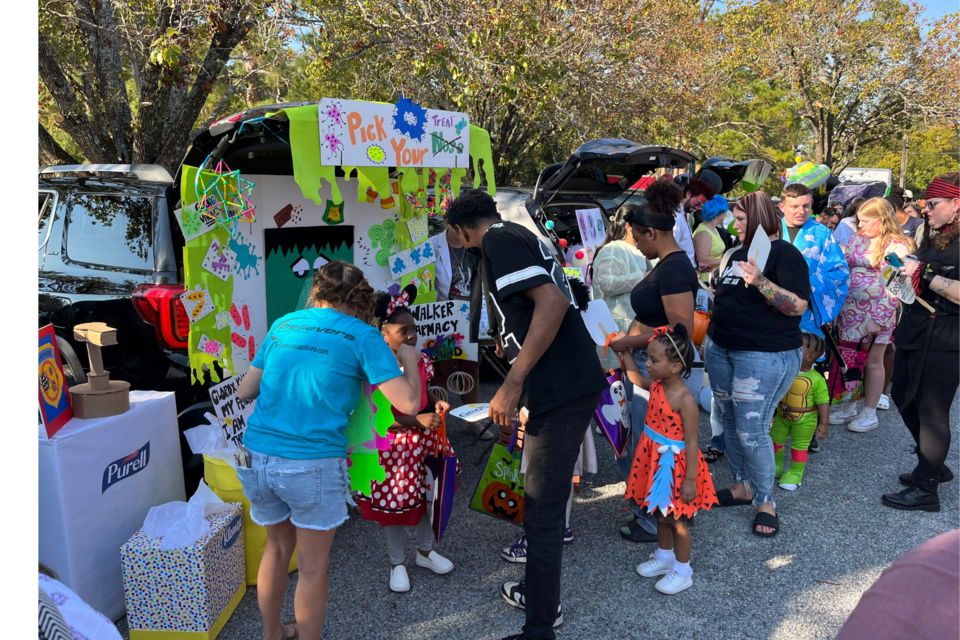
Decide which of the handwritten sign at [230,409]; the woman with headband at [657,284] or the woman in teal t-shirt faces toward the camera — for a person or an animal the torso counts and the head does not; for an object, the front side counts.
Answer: the handwritten sign

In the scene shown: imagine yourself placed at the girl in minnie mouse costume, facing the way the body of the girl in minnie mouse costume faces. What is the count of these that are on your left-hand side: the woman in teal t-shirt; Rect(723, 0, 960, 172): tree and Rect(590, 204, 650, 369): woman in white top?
2

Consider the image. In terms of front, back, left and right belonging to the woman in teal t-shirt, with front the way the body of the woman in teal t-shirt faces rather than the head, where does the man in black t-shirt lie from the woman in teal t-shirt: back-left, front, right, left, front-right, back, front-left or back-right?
front-right

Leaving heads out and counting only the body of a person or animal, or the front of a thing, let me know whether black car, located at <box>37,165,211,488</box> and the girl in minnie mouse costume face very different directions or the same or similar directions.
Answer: very different directions

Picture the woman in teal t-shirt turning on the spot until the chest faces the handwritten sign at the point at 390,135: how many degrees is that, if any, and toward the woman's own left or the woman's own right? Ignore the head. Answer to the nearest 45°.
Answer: approximately 45° to the woman's own left

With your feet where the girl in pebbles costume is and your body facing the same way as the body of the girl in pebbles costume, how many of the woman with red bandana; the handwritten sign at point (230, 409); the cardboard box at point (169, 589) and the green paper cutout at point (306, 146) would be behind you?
1

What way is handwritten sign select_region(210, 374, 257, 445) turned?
toward the camera

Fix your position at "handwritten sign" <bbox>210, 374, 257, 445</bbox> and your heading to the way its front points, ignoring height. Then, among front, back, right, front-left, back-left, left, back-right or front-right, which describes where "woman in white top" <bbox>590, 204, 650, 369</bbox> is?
left

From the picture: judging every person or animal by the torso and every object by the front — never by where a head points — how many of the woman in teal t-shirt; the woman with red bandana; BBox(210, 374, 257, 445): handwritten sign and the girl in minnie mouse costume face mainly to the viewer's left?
1

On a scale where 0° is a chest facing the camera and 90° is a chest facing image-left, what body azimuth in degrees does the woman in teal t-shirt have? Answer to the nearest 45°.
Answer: approximately 225°

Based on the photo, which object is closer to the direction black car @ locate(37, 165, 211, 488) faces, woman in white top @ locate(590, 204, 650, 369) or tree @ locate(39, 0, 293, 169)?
the tree

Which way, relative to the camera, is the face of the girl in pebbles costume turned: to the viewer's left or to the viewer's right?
to the viewer's left

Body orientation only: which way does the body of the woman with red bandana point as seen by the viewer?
to the viewer's left

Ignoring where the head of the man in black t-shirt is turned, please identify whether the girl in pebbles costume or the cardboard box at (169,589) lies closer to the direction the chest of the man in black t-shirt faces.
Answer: the cardboard box

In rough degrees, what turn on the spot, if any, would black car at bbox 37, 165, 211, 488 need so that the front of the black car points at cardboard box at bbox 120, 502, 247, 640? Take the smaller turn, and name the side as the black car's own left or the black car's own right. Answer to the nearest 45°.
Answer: approximately 135° to the black car's own left

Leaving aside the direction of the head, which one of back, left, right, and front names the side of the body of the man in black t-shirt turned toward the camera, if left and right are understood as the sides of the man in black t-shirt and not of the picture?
left

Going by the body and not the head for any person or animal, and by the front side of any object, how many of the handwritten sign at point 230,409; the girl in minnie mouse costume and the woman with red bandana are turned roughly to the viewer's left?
1

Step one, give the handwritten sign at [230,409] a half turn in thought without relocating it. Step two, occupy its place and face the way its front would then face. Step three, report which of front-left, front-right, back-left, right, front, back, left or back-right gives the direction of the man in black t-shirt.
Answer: back-right

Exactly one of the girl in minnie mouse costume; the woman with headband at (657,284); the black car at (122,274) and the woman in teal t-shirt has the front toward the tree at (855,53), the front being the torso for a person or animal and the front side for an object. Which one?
the woman in teal t-shirt
